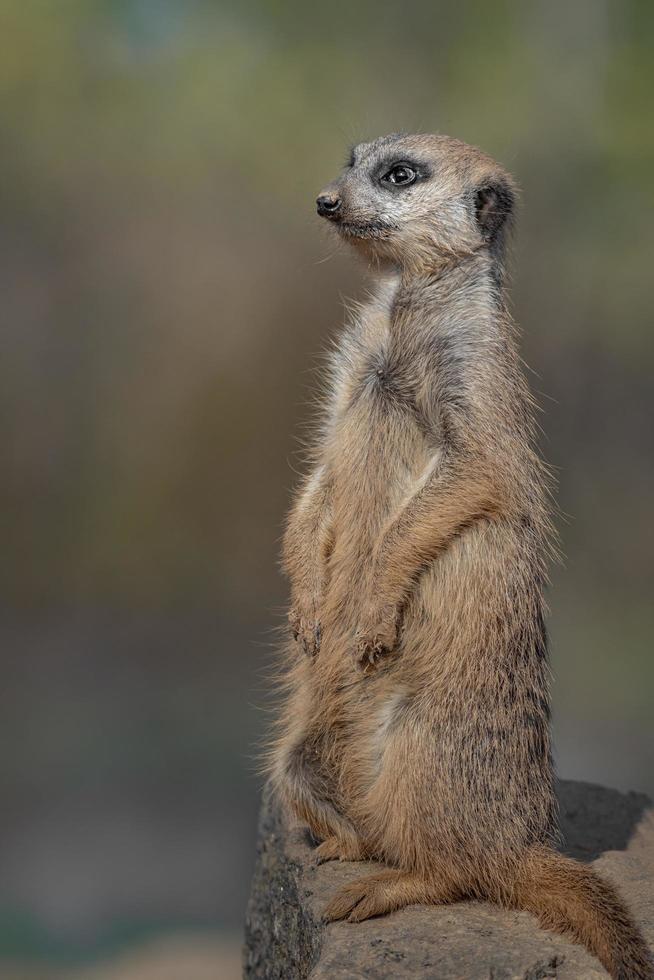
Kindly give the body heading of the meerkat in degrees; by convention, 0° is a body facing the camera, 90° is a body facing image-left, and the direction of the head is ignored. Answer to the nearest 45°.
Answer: approximately 45°
